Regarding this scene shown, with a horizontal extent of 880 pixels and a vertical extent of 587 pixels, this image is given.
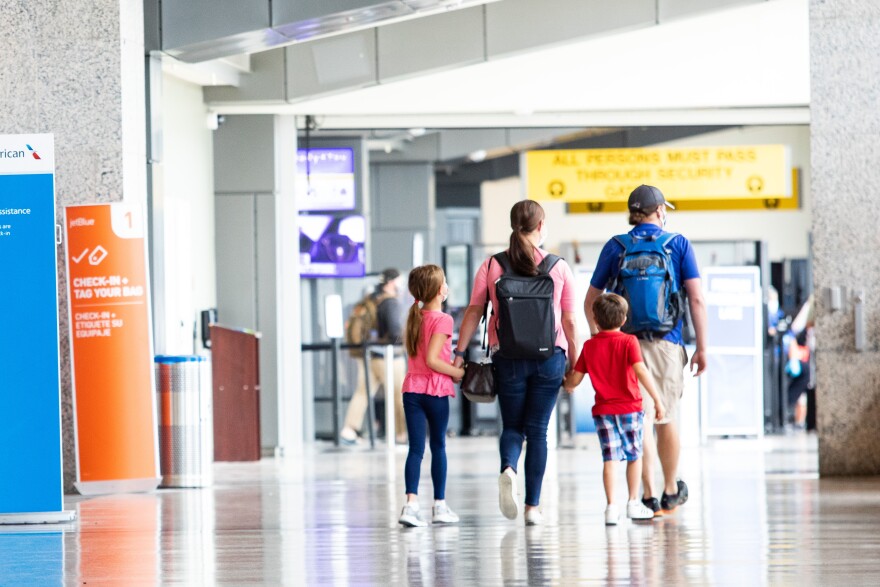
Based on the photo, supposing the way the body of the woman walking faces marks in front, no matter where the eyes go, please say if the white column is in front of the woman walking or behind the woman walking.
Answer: in front

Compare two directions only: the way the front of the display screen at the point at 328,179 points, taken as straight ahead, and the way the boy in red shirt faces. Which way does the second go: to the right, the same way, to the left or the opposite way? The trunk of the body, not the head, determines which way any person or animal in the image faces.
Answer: the opposite way

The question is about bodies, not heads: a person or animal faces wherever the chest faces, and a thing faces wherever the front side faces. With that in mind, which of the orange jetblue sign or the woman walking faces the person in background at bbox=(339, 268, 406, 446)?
the woman walking

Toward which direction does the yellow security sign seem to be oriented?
toward the camera

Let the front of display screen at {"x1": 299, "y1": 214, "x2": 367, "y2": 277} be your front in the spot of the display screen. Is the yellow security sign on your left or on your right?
on your left

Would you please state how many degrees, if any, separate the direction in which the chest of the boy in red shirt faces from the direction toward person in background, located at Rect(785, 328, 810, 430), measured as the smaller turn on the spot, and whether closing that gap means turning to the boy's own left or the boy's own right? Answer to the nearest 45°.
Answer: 0° — they already face them

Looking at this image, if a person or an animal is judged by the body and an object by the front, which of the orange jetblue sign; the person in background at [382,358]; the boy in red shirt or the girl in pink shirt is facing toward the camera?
the orange jetblue sign

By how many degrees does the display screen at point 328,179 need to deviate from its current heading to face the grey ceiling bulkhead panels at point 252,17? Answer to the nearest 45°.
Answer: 0° — it already faces it

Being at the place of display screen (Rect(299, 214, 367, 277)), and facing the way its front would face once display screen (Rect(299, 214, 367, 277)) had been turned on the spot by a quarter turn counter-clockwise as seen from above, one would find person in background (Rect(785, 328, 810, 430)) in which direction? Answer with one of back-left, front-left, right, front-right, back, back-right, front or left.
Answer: front

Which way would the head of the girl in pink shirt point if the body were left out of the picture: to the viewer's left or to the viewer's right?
to the viewer's right

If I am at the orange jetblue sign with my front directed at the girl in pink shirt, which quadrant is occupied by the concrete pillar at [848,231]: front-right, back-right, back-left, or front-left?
front-left

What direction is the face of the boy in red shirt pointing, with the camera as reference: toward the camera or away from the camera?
away from the camera

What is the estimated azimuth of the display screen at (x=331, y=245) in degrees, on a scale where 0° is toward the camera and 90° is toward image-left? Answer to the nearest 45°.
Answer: approximately 0°

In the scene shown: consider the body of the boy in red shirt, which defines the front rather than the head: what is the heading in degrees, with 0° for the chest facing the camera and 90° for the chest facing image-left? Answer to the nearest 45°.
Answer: approximately 180°

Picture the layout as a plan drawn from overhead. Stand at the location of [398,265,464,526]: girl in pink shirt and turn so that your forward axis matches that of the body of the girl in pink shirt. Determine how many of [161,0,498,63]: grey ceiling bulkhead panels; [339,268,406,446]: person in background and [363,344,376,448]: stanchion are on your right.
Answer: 0

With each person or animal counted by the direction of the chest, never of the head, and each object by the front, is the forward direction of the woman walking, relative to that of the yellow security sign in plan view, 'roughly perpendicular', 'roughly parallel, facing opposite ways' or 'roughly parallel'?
roughly parallel, facing opposite ways

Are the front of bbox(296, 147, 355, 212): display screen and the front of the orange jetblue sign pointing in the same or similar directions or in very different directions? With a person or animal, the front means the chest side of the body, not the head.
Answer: same or similar directions

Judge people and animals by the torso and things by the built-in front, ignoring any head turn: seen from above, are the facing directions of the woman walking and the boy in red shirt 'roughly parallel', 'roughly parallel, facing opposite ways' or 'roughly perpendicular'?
roughly parallel
